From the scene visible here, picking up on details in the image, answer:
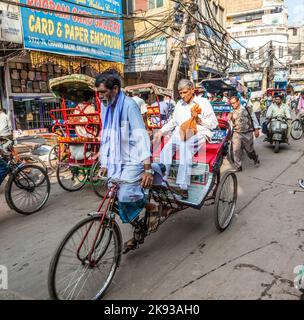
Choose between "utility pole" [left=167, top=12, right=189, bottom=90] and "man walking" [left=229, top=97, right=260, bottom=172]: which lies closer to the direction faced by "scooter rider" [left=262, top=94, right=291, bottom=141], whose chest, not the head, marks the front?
the man walking

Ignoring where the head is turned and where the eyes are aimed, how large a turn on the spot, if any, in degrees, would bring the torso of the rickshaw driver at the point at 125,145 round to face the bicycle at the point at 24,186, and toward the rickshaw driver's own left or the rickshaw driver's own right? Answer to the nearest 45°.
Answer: approximately 90° to the rickshaw driver's own right

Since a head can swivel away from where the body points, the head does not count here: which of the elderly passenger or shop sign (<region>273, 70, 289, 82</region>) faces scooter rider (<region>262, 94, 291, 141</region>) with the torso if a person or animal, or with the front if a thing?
the shop sign

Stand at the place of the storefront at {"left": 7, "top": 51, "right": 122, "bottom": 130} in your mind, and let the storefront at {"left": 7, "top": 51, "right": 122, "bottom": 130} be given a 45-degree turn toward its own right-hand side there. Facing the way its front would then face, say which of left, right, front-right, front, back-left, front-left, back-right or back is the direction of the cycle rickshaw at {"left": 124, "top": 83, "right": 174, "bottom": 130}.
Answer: front-left

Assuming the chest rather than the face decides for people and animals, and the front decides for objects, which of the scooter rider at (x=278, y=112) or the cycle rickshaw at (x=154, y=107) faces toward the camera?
the scooter rider

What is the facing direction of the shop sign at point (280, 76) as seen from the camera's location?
facing the viewer

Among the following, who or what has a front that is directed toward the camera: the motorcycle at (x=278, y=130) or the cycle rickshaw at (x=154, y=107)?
the motorcycle

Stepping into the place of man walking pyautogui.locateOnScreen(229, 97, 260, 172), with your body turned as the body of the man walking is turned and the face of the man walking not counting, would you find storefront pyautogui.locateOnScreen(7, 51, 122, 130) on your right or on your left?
on your right

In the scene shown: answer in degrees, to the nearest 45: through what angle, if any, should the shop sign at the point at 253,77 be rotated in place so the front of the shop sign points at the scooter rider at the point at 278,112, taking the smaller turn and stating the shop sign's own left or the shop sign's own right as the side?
0° — it already faces them

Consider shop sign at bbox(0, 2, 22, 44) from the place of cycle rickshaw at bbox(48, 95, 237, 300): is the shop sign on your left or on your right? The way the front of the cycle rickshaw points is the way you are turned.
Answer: on your right

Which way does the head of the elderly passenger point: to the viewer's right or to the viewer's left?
to the viewer's left

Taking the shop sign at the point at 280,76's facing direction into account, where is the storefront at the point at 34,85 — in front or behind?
in front

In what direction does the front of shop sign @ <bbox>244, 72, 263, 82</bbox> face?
toward the camera

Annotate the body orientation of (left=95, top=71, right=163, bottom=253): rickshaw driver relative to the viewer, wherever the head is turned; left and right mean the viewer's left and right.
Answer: facing the viewer and to the left of the viewer

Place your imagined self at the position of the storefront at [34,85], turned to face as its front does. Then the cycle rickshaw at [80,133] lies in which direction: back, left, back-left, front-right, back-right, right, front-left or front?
front-right

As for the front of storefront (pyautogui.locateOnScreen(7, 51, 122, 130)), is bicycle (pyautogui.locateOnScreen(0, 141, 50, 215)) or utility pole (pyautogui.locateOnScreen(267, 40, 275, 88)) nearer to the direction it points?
the bicycle

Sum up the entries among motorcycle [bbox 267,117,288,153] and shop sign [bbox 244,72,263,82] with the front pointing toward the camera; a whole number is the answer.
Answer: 2

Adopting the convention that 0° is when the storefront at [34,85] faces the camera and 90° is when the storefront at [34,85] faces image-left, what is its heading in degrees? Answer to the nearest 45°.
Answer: approximately 315°

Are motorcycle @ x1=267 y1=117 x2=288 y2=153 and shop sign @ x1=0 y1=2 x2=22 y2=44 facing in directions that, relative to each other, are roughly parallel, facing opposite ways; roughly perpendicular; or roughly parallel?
roughly perpendicular

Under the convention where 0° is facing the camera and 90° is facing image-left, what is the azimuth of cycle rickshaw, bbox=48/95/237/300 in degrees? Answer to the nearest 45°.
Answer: approximately 45°

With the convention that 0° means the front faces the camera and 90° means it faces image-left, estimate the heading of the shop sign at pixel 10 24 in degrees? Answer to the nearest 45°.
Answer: approximately 315°
